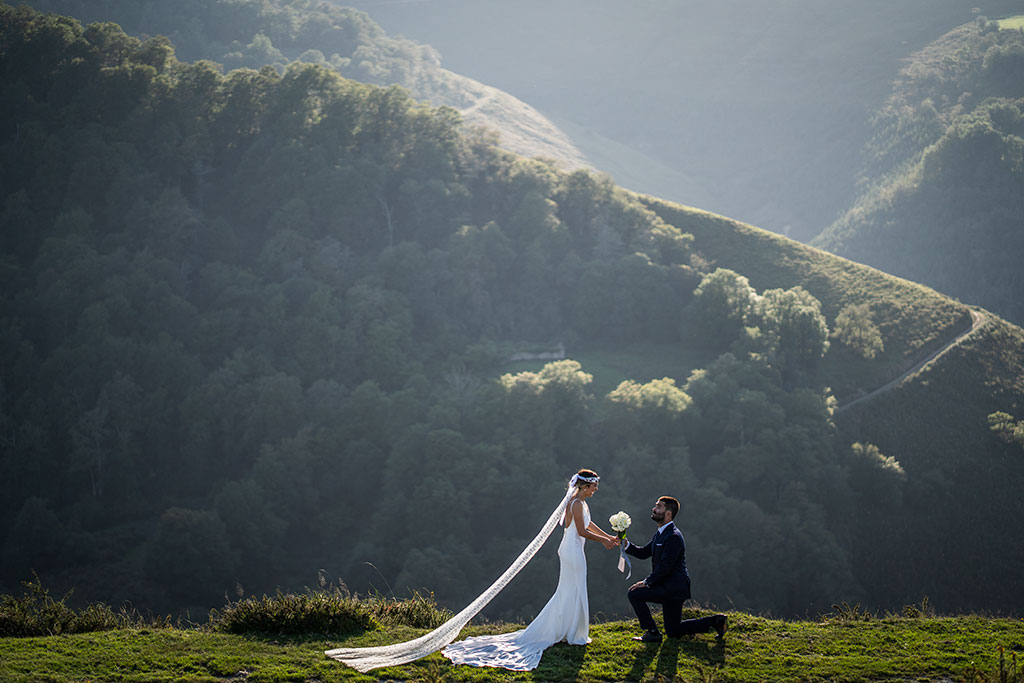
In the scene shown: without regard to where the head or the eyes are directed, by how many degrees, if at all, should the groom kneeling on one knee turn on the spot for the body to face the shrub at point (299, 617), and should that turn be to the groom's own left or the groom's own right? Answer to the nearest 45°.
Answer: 0° — they already face it

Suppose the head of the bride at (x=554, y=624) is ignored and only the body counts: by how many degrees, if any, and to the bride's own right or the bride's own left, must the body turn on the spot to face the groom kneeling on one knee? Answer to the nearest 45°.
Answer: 0° — they already face them

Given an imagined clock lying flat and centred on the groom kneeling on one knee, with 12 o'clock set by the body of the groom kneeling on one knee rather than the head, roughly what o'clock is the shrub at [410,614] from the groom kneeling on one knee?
The shrub is roughly at 1 o'clock from the groom kneeling on one knee.

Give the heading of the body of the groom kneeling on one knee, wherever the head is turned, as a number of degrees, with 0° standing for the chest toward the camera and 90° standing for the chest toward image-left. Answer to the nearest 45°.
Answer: approximately 90°

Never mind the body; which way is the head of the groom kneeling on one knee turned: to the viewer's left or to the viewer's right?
to the viewer's left

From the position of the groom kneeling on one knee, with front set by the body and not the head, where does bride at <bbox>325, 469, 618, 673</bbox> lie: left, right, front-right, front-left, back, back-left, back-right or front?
front

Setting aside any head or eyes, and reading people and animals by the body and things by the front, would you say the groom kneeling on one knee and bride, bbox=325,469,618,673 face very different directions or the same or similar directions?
very different directions

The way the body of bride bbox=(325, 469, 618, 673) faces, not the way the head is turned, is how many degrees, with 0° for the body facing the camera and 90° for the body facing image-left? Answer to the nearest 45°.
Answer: approximately 270°

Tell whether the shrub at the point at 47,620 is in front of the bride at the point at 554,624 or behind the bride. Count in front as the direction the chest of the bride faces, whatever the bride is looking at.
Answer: behind

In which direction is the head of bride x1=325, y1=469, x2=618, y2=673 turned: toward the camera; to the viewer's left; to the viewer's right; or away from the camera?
to the viewer's right

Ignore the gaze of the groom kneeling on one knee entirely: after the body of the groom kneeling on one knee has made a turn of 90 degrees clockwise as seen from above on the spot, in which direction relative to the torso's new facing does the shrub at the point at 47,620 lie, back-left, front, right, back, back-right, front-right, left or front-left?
left

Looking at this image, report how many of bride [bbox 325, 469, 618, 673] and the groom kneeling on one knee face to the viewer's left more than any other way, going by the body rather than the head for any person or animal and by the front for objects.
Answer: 1
